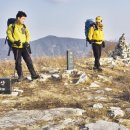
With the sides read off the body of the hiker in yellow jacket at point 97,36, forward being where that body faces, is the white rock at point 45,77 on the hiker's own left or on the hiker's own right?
on the hiker's own right

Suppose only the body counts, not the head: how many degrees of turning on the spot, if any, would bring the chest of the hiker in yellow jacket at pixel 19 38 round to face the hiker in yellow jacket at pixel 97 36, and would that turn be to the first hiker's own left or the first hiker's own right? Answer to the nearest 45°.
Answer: approximately 90° to the first hiker's own left

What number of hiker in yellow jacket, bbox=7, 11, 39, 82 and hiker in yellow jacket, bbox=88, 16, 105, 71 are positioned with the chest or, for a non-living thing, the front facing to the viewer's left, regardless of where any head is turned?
0

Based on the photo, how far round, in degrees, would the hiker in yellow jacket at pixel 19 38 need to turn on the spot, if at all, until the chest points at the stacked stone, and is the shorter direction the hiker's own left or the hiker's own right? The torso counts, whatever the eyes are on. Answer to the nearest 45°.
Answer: approximately 90° to the hiker's own left

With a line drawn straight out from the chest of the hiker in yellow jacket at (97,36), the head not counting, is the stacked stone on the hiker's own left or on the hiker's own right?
on the hiker's own left

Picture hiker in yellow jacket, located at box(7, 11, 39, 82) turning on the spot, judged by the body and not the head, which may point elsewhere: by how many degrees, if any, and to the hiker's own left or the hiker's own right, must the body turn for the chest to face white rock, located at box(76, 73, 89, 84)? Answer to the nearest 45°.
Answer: approximately 45° to the hiker's own left

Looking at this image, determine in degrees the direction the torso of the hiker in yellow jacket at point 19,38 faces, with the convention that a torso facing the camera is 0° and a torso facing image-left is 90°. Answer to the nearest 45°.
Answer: approximately 315°
